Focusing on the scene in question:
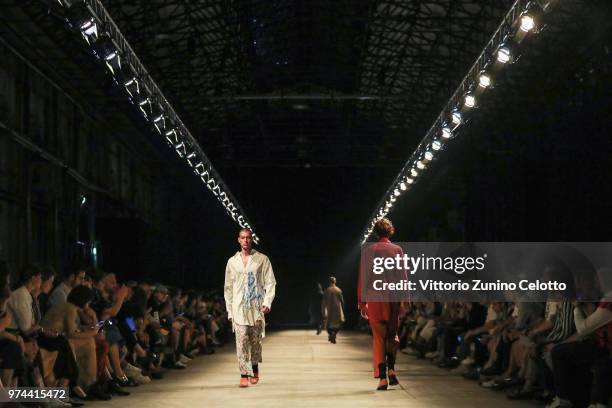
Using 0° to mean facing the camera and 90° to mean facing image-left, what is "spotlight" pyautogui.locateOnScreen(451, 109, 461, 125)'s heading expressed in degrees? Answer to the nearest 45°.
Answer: approximately 45°

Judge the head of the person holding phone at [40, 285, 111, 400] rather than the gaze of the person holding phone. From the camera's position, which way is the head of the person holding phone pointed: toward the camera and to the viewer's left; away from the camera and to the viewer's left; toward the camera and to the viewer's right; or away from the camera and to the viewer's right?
away from the camera and to the viewer's right

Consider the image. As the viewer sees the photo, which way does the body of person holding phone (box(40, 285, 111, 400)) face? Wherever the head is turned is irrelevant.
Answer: to the viewer's right

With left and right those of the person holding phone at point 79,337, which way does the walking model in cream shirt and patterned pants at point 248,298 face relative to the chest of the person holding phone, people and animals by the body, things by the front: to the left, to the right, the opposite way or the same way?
to the right

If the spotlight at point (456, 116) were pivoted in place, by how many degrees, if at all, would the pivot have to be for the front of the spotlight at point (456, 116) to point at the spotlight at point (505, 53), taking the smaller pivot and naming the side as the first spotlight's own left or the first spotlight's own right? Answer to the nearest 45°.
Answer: approximately 45° to the first spotlight's own left

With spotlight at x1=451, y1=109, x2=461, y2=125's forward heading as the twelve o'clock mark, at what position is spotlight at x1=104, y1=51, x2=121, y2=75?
spotlight at x1=104, y1=51, x2=121, y2=75 is roughly at 12 o'clock from spotlight at x1=451, y1=109, x2=461, y2=125.
